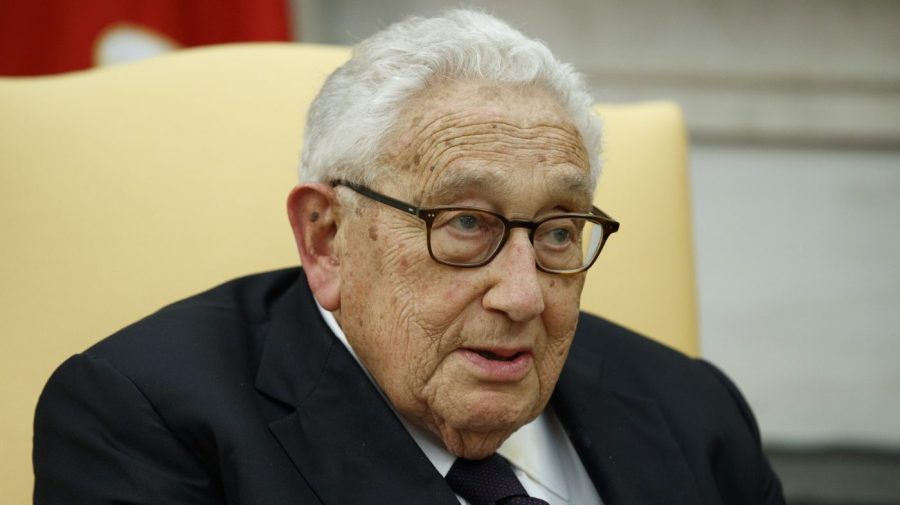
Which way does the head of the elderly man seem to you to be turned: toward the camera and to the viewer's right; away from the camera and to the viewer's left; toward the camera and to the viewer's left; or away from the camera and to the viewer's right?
toward the camera and to the viewer's right

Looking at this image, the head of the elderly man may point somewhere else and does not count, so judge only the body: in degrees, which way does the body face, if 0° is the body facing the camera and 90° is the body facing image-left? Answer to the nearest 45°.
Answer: approximately 315°

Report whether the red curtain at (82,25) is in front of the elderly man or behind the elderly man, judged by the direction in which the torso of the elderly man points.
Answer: behind
